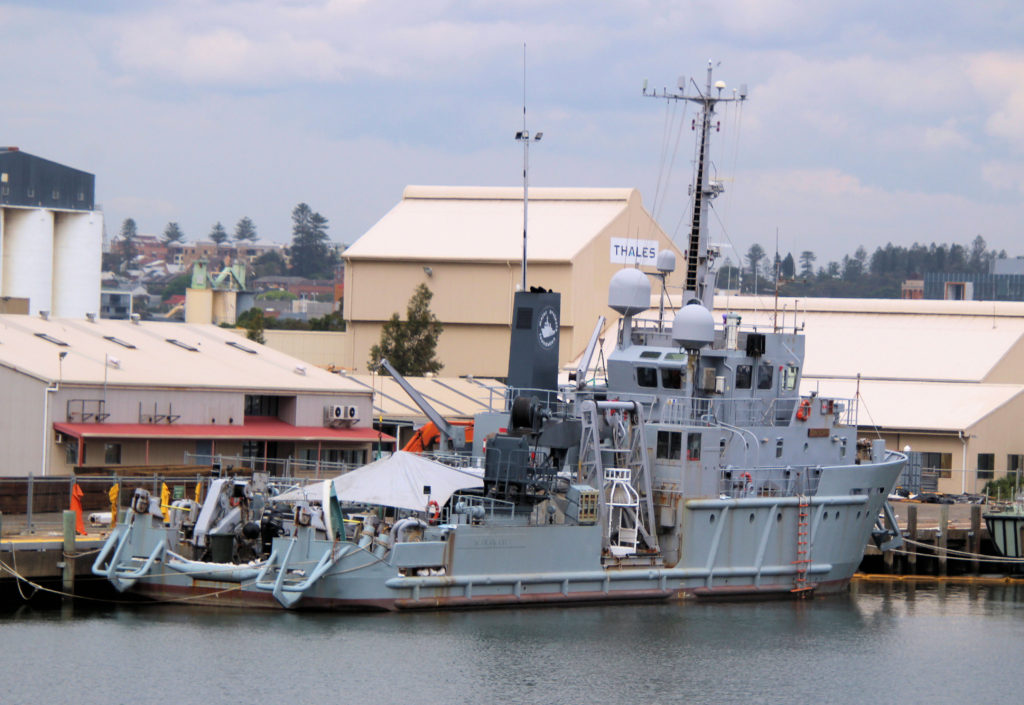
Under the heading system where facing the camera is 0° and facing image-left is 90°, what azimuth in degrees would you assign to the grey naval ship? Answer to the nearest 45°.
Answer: approximately 225°

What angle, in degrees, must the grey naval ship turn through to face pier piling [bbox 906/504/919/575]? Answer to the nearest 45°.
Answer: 0° — it already faces it

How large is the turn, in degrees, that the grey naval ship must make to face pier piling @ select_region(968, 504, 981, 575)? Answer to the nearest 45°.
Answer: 0° — it already faces it

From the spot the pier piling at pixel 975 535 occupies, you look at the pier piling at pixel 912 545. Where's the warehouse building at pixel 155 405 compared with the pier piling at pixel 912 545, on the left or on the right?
right

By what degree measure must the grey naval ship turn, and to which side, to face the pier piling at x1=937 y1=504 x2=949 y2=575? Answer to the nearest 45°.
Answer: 0° — it already faces it

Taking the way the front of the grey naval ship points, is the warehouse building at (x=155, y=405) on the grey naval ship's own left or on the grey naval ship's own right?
on the grey naval ship's own left

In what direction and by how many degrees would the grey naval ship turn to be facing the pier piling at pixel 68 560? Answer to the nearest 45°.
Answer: approximately 135° to its left

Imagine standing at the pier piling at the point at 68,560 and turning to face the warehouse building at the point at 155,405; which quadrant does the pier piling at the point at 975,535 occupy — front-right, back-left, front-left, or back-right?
front-right

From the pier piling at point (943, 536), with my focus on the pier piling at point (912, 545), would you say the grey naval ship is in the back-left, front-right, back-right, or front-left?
front-left
